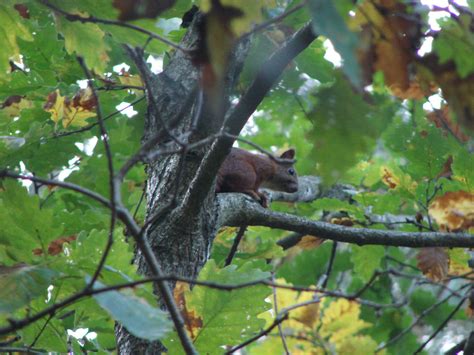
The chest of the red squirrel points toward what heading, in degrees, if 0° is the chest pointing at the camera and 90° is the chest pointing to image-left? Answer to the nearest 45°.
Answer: approximately 270°

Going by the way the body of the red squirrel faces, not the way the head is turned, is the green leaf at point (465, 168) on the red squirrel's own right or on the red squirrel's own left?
on the red squirrel's own right

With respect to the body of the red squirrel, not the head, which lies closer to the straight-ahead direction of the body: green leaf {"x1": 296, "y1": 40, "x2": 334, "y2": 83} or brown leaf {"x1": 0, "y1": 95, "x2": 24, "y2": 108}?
the green leaf

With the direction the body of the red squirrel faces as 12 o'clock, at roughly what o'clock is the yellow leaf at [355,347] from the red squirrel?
The yellow leaf is roughly at 3 o'clock from the red squirrel.
